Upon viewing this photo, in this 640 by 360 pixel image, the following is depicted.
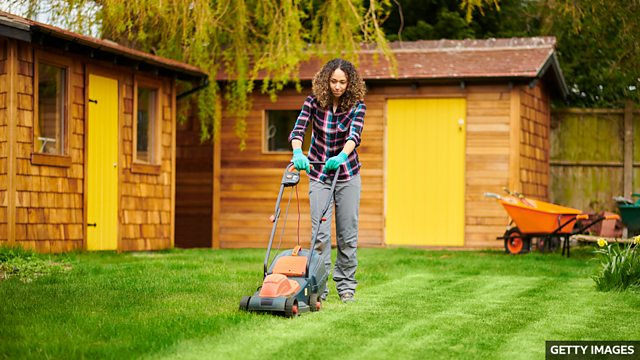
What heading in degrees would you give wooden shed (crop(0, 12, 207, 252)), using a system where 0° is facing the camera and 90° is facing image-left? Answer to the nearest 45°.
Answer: approximately 315°

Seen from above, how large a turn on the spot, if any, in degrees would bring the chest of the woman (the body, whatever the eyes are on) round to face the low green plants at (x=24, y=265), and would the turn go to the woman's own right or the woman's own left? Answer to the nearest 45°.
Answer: approximately 135° to the woman's own right

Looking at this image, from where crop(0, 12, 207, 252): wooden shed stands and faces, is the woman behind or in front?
in front

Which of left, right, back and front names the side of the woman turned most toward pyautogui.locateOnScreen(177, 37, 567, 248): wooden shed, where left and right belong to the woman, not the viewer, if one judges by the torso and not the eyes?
back

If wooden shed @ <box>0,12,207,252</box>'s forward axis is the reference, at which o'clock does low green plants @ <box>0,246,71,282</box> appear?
The low green plants is roughly at 2 o'clock from the wooden shed.

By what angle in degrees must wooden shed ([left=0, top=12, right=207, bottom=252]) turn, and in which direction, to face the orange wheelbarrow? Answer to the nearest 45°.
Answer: approximately 45° to its left

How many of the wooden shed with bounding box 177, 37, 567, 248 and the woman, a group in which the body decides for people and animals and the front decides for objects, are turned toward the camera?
2

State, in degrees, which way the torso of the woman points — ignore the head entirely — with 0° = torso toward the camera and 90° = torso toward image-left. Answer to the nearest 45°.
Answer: approximately 0°

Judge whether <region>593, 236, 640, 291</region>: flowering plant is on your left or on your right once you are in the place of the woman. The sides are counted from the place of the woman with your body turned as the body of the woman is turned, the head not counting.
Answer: on your left
